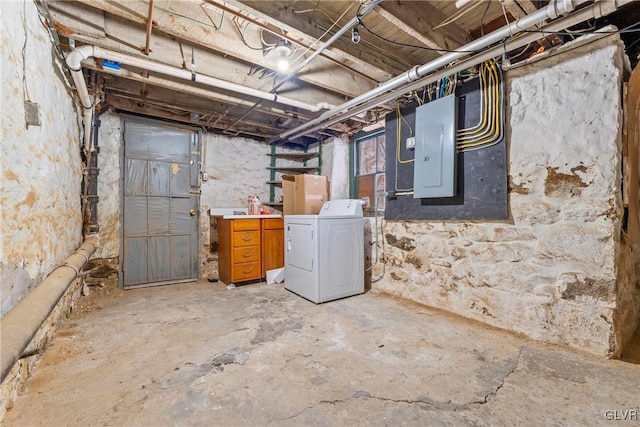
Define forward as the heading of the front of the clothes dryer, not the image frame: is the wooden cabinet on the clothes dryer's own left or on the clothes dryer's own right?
on the clothes dryer's own right

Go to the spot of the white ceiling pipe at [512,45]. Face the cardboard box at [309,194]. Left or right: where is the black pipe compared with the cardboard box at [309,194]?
left

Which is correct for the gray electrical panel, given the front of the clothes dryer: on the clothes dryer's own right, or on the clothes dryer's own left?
on the clothes dryer's own left

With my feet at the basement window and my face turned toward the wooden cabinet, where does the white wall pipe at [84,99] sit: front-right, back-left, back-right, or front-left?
front-left

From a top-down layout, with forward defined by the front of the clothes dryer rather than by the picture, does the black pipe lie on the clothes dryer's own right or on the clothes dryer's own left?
on the clothes dryer's own right

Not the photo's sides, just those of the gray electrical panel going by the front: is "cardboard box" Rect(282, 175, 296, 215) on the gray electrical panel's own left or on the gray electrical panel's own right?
on the gray electrical panel's own right

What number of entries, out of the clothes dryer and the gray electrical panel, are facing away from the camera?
0

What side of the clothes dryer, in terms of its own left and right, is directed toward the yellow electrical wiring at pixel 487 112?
left

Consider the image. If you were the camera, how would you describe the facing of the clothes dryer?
facing the viewer and to the left of the viewer
